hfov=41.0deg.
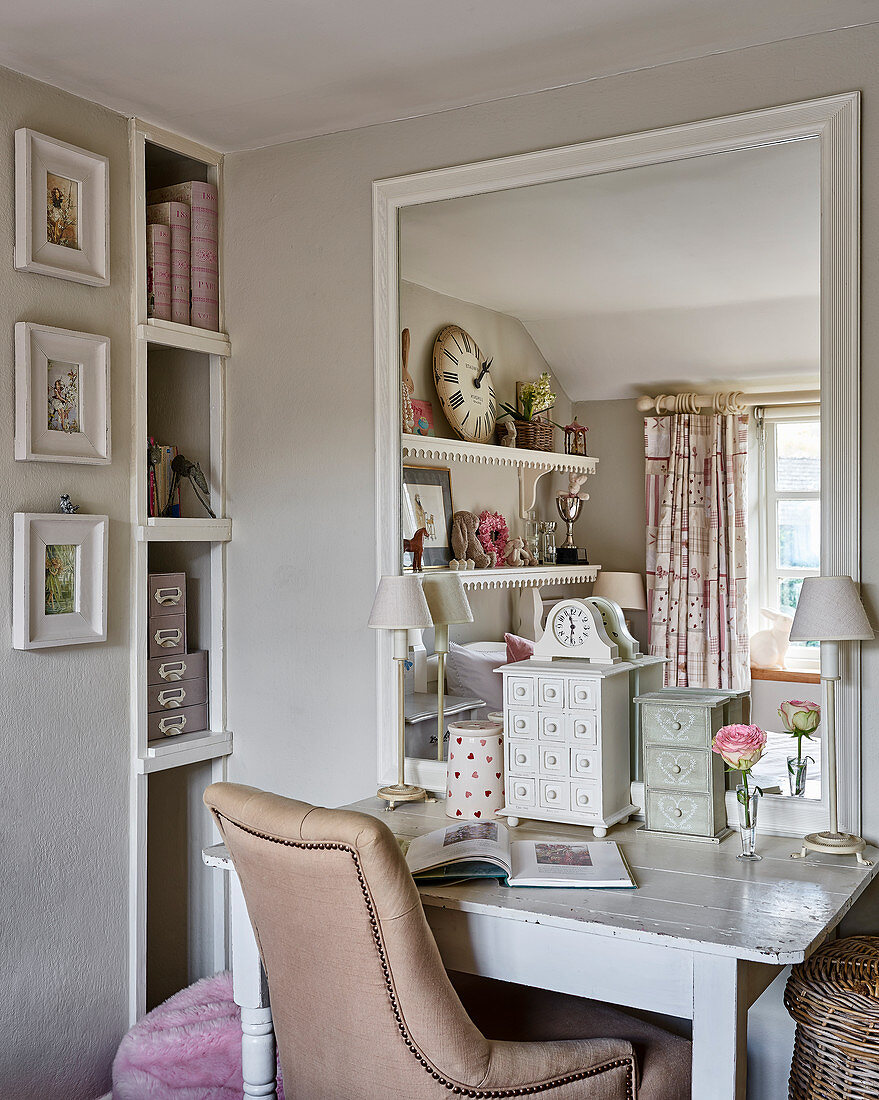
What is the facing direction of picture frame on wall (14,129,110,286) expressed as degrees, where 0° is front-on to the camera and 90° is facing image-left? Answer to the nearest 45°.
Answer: approximately 315°

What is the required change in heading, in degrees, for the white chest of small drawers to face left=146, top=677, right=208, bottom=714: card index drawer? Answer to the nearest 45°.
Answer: approximately 90° to its right

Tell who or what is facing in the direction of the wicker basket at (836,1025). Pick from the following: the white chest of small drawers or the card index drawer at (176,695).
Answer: the card index drawer

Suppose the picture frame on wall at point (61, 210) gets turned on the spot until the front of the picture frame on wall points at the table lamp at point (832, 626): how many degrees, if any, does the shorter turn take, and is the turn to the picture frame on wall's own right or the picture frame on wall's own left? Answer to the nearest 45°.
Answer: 0° — it already faces it

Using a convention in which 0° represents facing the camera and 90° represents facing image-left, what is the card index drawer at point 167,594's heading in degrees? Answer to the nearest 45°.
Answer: approximately 315°

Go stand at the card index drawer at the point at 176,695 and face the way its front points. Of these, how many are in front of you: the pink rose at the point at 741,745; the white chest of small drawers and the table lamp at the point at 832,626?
3

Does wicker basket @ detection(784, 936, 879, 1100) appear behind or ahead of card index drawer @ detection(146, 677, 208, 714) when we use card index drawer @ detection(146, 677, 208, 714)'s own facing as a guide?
ahead

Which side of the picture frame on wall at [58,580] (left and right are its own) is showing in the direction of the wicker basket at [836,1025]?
front

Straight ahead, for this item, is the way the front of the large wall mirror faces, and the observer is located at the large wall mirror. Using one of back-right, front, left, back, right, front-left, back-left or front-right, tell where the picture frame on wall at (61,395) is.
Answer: front-right
